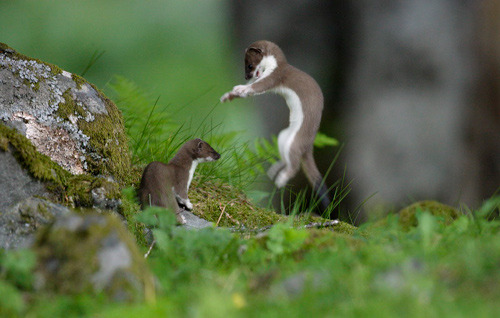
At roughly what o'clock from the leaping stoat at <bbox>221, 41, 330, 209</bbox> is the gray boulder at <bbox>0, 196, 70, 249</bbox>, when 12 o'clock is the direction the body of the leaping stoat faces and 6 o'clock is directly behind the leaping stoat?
The gray boulder is roughly at 11 o'clock from the leaping stoat.

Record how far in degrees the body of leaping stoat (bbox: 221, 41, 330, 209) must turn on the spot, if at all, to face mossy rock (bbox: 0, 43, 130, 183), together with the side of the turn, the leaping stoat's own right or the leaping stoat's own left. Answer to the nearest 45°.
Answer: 0° — it already faces it

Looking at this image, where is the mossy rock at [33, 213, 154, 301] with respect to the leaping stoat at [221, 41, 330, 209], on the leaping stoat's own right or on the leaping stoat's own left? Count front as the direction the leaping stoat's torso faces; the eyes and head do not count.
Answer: on the leaping stoat's own left

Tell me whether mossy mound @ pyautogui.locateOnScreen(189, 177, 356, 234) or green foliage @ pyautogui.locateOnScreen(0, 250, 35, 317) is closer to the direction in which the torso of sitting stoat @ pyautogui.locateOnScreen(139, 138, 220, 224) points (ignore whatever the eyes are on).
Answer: the mossy mound

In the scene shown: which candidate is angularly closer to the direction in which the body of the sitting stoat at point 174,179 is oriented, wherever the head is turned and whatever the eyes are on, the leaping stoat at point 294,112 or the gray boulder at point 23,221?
the leaping stoat

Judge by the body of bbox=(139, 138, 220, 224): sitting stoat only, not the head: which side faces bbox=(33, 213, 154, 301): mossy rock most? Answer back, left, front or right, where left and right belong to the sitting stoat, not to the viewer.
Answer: right

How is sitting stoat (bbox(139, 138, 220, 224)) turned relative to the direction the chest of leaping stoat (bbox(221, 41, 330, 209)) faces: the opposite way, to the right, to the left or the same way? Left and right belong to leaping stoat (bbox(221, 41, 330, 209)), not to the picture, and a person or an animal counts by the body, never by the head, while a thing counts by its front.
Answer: the opposite way

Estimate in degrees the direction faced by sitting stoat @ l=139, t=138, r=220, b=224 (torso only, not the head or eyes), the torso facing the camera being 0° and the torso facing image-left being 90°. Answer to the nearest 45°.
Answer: approximately 270°

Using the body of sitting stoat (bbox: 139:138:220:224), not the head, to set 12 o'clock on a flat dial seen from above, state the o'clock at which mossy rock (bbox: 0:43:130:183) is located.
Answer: The mossy rock is roughly at 6 o'clock from the sitting stoat.

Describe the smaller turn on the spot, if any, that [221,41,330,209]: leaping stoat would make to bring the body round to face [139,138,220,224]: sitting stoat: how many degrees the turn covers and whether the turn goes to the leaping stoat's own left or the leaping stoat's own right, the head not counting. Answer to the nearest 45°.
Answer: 0° — it already faces it

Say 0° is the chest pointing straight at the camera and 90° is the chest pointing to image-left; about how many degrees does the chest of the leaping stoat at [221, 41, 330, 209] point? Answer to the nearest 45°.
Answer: approximately 90°

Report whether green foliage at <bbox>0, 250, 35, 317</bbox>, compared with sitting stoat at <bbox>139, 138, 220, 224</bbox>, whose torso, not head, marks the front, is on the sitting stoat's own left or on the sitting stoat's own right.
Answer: on the sitting stoat's own right

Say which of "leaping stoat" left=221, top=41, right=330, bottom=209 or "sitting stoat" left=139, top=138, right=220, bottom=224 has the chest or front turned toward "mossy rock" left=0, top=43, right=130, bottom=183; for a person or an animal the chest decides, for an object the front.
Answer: "leaping stoat" left=221, top=41, right=330, bottom=209
